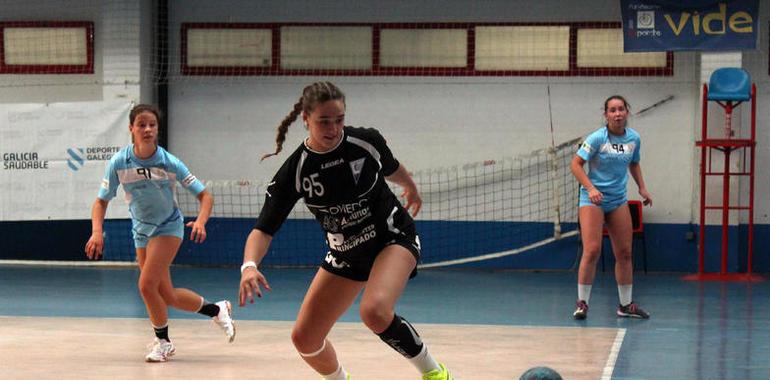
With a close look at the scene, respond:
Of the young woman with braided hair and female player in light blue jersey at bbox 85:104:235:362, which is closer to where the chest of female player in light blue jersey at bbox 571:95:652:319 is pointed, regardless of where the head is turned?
the young woman with braided hair

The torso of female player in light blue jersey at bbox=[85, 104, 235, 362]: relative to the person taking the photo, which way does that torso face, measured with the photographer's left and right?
facing the viewer

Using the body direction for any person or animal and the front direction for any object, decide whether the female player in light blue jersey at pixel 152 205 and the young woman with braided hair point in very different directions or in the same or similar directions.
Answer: same or similar directions

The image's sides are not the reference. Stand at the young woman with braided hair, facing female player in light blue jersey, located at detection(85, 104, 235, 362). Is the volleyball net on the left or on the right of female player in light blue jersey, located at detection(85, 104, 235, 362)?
right

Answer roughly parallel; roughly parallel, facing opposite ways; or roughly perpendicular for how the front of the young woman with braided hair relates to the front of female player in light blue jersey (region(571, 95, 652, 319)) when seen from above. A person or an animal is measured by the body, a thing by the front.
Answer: roughly parallel

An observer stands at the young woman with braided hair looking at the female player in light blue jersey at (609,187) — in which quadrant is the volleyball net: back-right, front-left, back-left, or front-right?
front-left

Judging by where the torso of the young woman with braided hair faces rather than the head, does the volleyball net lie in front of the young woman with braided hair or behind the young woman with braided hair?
behind

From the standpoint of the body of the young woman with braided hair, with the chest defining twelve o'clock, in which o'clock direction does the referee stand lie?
The referee stand is roughly at 7 o'clock from the young woman with braided hair.

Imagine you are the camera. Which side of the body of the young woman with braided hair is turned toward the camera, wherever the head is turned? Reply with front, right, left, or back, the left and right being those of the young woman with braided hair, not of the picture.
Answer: front

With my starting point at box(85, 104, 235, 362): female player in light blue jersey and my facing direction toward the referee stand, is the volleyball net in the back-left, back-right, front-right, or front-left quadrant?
front-left

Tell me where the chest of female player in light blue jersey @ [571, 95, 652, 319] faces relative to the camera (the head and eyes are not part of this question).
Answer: toward the camera

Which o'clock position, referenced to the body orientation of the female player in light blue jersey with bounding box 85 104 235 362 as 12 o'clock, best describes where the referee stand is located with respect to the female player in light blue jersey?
The referee stand is roughly at 8 o'clock from the female player in light blue jersey.
